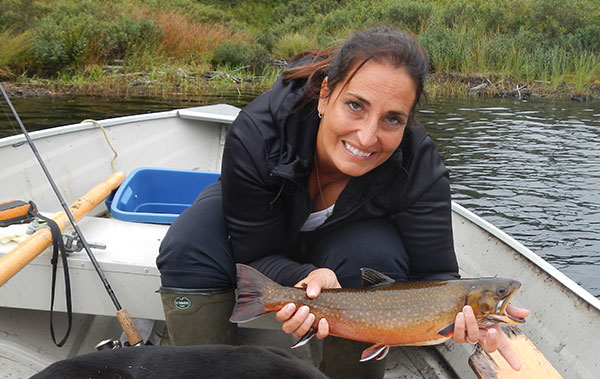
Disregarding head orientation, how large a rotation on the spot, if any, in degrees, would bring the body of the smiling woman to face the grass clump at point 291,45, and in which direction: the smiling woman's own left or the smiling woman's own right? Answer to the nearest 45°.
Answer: approximately 180°

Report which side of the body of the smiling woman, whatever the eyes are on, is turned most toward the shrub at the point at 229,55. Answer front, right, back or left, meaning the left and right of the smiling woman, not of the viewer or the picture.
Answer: back

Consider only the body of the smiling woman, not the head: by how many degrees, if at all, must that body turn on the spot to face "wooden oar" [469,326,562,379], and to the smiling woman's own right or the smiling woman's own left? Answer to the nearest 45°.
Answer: approximately 90° to the smiling woman's own left

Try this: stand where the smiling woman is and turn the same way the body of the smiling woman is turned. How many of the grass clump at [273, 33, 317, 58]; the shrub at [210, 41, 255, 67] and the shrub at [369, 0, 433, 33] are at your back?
3

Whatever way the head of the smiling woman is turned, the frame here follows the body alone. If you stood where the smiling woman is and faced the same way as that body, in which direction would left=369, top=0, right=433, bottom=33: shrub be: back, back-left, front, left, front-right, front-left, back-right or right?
back

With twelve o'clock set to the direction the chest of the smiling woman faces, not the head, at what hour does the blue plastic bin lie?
The blue plastic bin is roughly at 5 o'clock from the smiling woman.

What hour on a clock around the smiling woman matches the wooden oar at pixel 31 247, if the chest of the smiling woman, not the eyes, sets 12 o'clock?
The wooden oar is roughly at 3 o'clock from the smiling woman.

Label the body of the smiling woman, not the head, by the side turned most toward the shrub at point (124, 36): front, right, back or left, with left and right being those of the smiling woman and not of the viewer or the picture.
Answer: back

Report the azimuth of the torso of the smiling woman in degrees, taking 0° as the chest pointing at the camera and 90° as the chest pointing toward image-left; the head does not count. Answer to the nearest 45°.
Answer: approximately 0°

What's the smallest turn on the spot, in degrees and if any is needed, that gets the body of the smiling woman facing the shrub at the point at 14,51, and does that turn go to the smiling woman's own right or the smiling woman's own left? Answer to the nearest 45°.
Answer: approximately 135° to the smiling woman's own right
